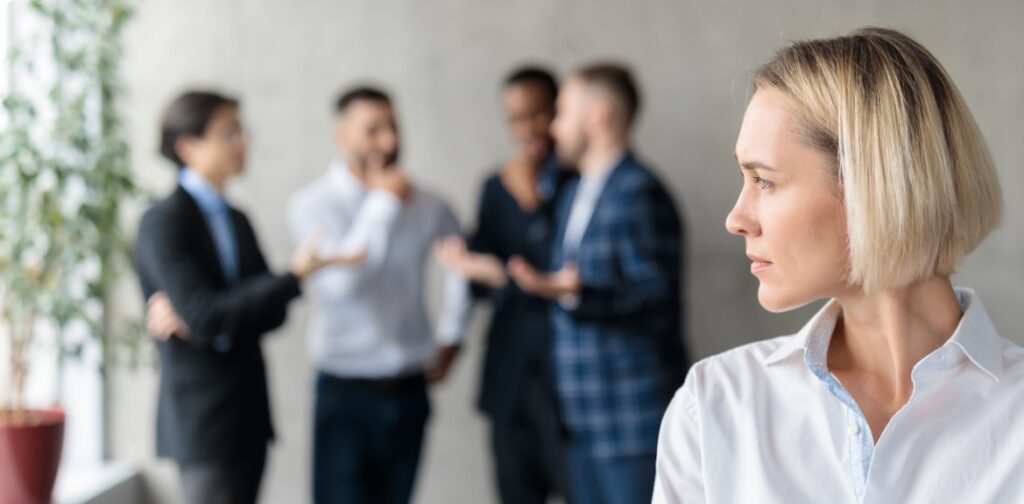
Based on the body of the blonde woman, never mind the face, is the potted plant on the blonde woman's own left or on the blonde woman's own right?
on the blonde woman's own right

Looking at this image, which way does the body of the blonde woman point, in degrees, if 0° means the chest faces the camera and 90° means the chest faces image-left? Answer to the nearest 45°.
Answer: approximately 0°

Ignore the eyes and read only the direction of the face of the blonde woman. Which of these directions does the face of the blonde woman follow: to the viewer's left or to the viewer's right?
to the viewer's left
